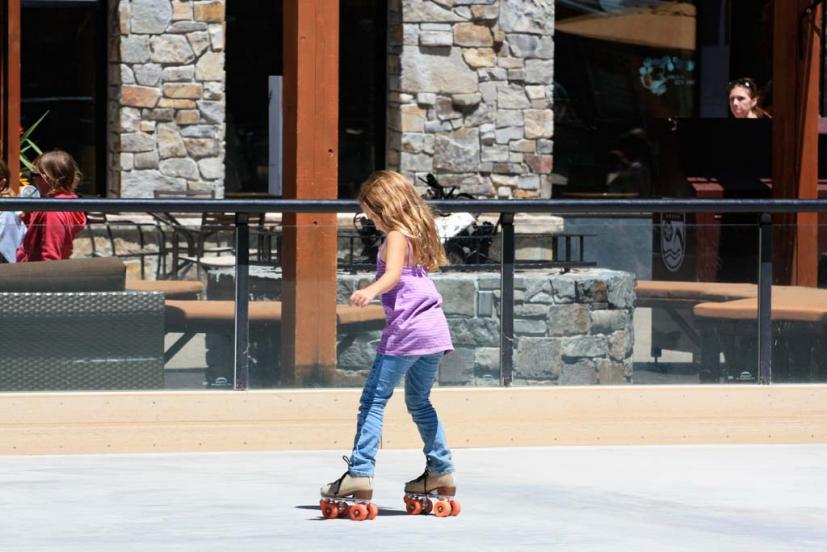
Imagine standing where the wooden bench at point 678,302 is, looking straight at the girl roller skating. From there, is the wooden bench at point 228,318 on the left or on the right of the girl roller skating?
right

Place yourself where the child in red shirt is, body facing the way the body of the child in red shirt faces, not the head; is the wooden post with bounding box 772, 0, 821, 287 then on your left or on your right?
on your right

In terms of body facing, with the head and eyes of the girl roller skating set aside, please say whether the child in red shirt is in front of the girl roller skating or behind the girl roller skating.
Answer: in front

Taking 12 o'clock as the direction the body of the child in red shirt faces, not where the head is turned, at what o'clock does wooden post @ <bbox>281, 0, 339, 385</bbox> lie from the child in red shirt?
The wooden post is roughly at 4 o'clock from the child in red shirt.

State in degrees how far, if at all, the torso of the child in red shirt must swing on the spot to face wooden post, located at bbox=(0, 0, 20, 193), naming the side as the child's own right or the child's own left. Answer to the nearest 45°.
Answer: approximately 45° to the child's own right

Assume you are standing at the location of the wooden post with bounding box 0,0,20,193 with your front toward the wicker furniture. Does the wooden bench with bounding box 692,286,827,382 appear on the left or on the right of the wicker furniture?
left

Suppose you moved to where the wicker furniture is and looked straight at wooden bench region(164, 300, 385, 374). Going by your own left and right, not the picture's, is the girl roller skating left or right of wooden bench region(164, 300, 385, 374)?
right
